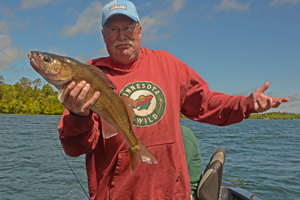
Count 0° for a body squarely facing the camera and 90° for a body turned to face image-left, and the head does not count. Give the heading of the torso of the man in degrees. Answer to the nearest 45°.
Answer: approximately 0°
